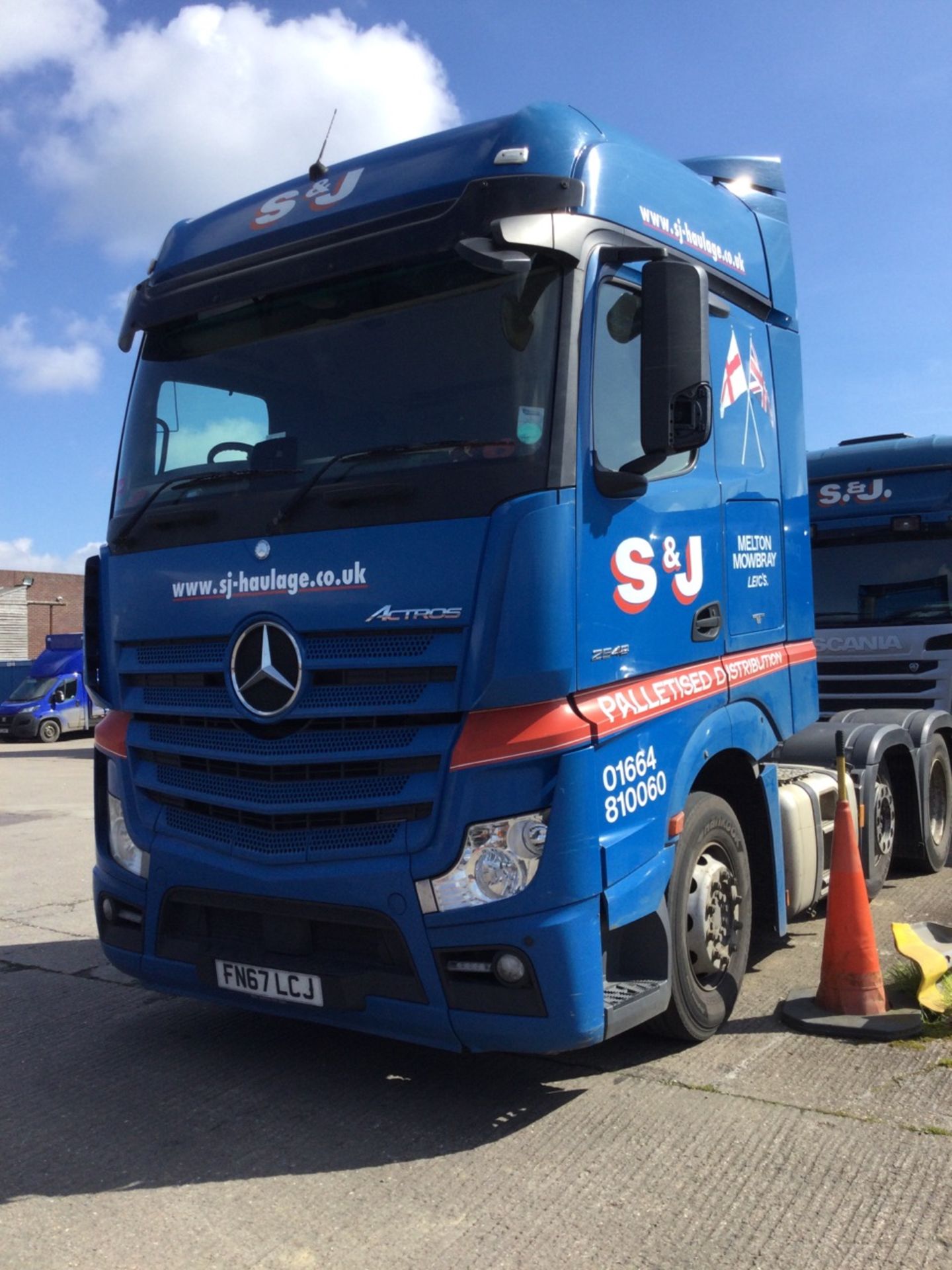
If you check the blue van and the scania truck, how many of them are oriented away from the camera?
0

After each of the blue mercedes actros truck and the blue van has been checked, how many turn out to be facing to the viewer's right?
0

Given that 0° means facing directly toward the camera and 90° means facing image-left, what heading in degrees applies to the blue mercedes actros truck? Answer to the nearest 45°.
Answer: approximately 45°

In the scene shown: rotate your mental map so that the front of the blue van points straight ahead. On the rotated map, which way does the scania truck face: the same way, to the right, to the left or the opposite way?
the same way

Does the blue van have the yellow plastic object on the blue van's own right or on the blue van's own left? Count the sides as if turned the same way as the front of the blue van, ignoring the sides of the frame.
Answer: on the blue van's own left

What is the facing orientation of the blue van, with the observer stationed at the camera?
facing the viewer and to the left of the viewer

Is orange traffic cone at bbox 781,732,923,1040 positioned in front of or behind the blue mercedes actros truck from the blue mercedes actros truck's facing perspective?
behind

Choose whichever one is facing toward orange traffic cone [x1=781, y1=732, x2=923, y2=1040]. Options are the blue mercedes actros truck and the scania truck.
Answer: the scania truck

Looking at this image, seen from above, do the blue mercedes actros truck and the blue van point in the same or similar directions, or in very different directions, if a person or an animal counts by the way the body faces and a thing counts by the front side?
same or similar directions

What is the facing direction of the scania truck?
toward the camera

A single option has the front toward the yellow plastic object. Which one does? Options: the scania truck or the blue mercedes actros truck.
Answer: the scania truck

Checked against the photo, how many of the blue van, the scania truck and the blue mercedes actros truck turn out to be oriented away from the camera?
0

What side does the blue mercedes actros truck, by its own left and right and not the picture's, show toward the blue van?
right

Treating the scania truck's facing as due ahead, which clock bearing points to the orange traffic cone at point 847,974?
The orange traffic cone is roughly at 12 o'clock from the scania truck.

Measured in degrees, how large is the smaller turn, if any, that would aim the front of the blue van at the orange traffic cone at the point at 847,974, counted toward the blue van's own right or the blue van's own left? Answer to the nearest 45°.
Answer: approximately 45° to the blue van's own left
